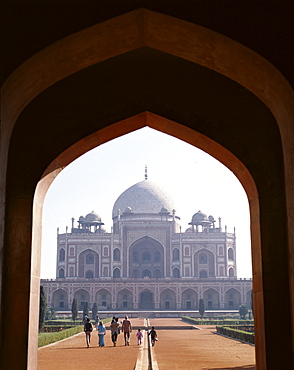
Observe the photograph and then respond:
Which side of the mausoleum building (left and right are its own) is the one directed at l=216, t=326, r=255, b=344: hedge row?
front

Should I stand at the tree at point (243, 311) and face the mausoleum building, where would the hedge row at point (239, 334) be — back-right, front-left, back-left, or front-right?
back-left

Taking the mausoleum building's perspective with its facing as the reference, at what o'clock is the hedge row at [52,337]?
The hedge row is roughly at 12 o'clock from the mausoleum building.

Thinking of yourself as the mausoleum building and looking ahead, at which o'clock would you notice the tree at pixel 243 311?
The tree is roughly at 11 o'clock from the mausoleum building.

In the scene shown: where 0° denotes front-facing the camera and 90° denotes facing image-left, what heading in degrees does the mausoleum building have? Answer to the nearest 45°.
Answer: approximately 0°
